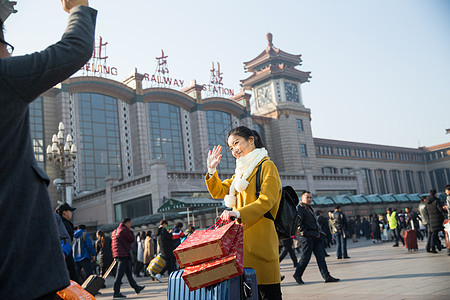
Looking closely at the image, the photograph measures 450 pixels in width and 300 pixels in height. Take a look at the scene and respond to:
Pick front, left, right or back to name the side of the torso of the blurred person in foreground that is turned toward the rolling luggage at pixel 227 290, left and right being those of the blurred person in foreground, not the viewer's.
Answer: front

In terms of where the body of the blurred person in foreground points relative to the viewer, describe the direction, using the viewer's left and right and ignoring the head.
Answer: facing away from the viewer and to the right of the viewer

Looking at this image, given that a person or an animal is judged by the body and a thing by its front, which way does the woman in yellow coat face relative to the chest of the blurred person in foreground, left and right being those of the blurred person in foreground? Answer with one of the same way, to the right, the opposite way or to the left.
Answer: the opposite way

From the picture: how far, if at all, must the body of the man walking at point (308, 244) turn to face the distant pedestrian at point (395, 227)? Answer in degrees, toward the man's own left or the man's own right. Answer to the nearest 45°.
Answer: approximately 135° to the man's own left

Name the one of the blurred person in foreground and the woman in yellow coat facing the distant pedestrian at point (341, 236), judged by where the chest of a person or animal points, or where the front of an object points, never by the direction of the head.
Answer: the blurred person in foreground

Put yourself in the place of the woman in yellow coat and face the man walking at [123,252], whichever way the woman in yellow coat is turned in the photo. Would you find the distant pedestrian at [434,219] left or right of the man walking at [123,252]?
right

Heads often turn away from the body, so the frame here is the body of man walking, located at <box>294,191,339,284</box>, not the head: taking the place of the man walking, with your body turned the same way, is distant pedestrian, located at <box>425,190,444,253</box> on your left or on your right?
on your left

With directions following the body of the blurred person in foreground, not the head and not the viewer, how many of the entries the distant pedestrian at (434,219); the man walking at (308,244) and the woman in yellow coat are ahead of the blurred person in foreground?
3

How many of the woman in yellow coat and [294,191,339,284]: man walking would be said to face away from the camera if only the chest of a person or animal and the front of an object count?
0

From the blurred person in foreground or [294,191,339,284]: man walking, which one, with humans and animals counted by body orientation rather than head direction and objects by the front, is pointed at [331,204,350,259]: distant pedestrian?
the blurred person in foreground

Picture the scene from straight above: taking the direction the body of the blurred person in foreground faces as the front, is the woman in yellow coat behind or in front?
in front
